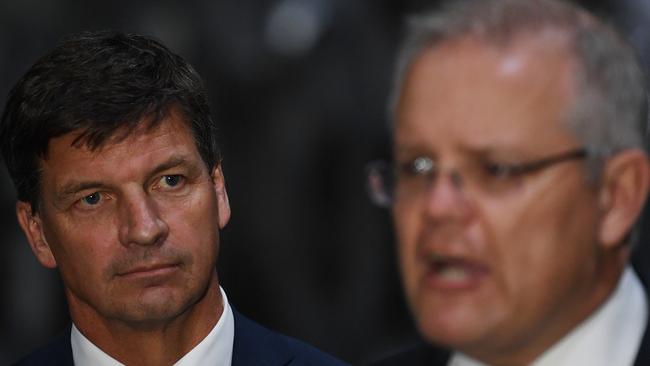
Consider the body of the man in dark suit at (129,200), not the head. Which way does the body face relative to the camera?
toward the camera

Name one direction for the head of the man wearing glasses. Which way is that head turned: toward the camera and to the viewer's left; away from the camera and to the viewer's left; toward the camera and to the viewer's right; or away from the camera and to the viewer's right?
toward the camera and to the viewer's left

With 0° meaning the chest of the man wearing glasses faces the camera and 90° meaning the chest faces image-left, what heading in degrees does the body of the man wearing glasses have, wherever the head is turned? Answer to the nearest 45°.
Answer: approximately 45°

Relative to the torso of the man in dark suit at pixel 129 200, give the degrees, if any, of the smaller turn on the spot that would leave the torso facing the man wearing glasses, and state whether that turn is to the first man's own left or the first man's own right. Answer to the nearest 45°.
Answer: approximately 45° to the first man's own left

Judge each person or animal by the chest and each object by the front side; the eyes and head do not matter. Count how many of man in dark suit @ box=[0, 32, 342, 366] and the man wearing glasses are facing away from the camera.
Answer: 0

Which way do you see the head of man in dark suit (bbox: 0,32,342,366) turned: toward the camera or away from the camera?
toward the camera

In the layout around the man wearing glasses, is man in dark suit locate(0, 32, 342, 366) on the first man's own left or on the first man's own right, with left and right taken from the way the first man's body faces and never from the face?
on the first man's own right
